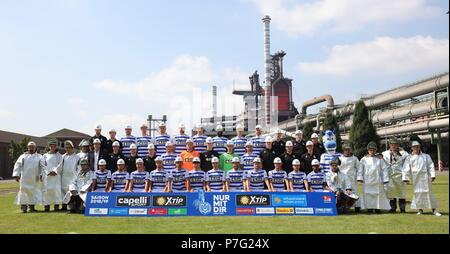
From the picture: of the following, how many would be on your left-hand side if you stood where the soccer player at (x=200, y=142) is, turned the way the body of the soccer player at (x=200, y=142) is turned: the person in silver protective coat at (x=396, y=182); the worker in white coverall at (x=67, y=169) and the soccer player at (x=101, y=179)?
1

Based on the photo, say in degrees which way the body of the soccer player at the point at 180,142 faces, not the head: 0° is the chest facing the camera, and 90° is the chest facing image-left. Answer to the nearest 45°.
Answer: approximately 0°

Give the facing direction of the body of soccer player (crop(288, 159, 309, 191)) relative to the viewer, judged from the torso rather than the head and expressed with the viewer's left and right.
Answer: facing the viewer

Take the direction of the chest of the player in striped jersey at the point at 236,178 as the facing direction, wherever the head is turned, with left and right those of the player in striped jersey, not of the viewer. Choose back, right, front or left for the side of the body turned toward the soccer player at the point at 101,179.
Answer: right

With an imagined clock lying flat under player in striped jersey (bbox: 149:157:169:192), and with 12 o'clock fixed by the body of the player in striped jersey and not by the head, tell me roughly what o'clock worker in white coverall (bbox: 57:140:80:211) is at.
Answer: The worker in white coverall is roughly at 4 o'clock from the player in striped jersey.

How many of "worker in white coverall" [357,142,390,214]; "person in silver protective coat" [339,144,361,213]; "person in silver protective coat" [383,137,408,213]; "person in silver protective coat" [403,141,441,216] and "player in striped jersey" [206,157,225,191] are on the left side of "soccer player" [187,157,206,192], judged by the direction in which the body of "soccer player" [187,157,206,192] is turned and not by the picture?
5

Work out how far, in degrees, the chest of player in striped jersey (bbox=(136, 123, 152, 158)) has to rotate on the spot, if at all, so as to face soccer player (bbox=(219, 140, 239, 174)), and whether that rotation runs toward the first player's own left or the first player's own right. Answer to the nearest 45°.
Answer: approximately 45° to the first player's own left

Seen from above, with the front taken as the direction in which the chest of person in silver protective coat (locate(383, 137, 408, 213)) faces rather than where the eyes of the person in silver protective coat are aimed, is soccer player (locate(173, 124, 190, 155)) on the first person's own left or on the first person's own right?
on the first person's own right

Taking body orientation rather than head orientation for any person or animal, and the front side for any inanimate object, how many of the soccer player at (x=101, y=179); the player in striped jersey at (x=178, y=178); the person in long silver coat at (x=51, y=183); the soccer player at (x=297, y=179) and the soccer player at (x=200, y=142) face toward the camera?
5

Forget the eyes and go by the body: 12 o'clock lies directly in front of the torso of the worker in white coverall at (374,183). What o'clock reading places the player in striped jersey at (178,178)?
The player in striped jersey is roughly at 2 o'clock from the worker in white coverall.

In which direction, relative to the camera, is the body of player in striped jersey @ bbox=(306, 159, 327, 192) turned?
toward the camera

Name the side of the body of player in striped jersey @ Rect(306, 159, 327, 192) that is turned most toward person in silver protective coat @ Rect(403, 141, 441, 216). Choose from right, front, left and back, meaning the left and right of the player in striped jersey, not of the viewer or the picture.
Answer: left

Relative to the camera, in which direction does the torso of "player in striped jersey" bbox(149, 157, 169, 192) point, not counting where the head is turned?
toward the camera

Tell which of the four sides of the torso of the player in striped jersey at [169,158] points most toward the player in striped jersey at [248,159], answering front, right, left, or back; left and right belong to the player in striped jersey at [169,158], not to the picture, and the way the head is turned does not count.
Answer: left

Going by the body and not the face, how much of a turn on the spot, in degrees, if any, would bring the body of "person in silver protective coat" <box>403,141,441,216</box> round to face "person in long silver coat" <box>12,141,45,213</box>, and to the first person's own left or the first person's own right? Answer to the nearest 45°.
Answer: approximately 90° to the first person's own right

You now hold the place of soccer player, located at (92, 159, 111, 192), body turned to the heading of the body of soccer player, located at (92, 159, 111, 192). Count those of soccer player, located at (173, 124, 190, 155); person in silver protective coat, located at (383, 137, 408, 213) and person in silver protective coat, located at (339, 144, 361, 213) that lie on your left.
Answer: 3
